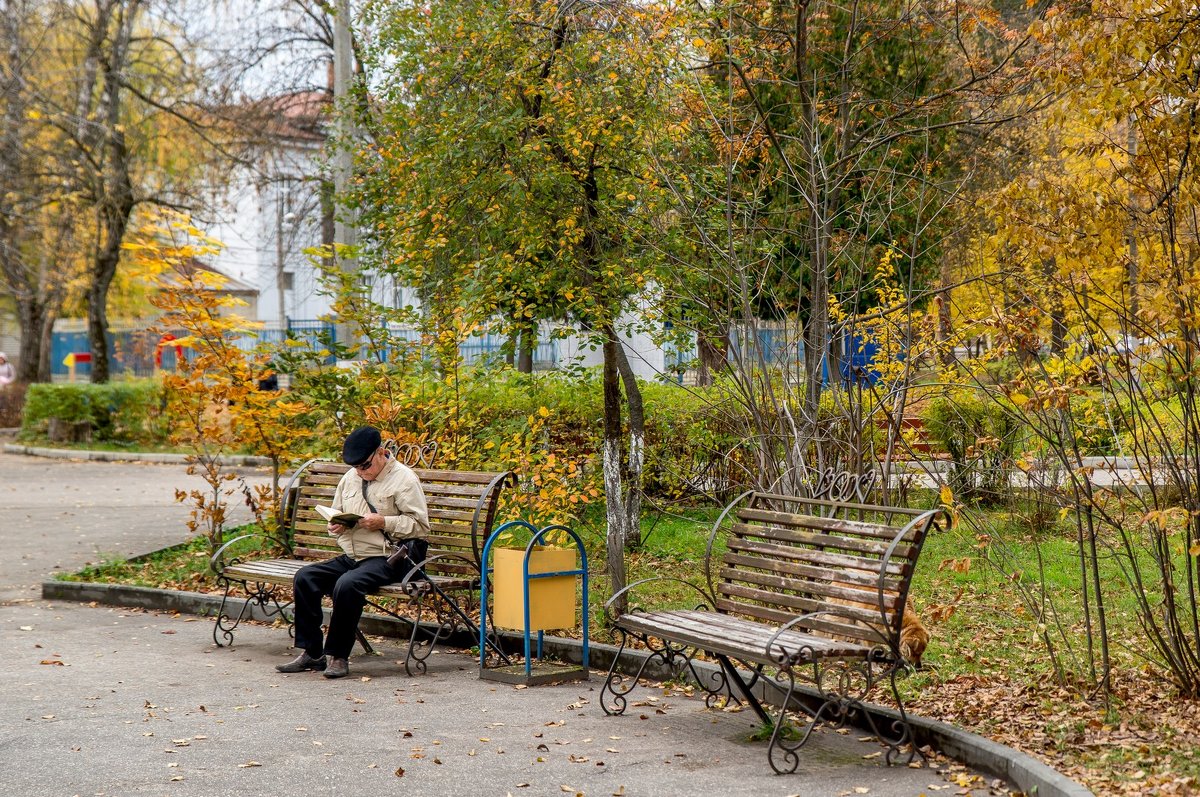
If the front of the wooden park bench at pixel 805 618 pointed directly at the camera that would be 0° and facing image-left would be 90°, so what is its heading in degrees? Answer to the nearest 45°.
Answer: approximately 45°

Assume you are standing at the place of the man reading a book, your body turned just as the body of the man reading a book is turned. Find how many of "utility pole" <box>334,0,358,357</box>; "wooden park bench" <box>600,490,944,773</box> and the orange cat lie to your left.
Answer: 2

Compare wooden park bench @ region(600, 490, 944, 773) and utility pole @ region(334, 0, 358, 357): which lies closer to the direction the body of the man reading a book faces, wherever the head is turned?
the wooden park bench

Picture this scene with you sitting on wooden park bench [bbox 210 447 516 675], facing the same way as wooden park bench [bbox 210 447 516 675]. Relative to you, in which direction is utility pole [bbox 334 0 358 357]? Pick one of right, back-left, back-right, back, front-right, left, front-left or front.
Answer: back-right

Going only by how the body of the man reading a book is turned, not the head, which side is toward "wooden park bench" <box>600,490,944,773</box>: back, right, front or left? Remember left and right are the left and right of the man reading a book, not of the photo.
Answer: left

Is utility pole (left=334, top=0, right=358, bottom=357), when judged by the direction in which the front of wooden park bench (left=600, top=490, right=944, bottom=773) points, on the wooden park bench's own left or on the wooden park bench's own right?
on the wooden park bench's own right

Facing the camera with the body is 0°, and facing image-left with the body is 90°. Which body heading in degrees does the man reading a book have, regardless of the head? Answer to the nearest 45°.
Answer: approximately 45°

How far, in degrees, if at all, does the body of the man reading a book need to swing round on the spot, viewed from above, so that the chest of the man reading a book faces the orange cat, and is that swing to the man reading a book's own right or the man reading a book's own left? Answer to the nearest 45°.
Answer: approximately 90° to the man reading a book's own left

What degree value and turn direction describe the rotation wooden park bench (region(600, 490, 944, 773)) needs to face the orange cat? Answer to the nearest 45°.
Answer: approximately 180°
